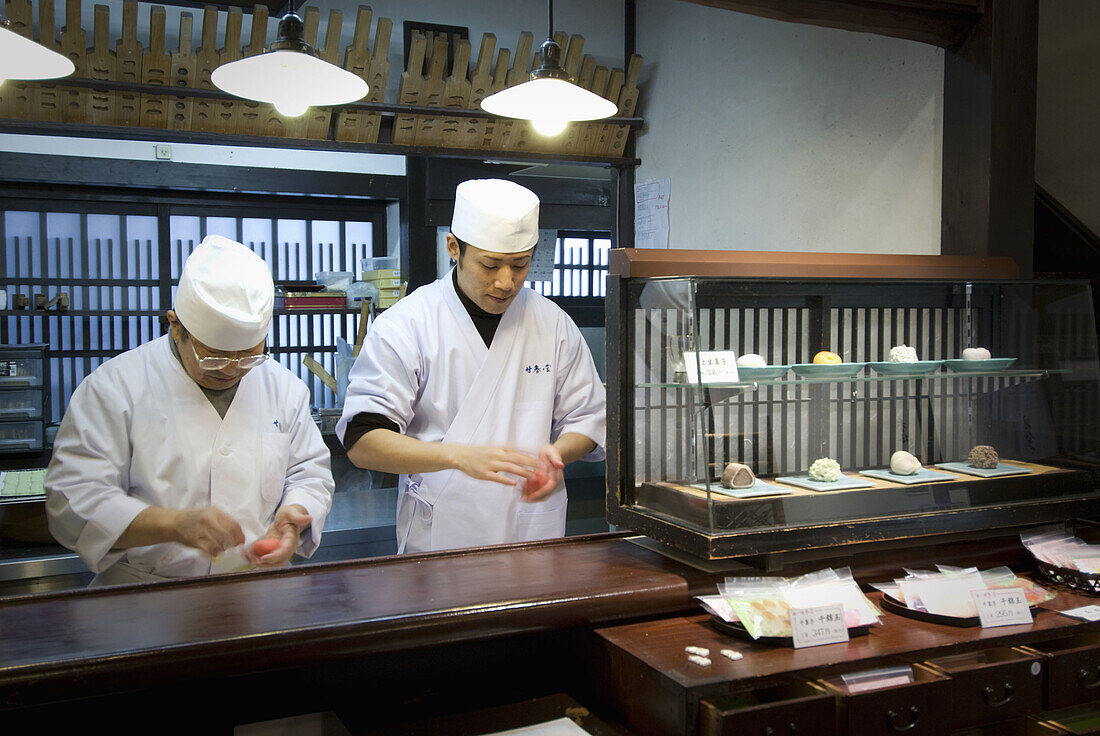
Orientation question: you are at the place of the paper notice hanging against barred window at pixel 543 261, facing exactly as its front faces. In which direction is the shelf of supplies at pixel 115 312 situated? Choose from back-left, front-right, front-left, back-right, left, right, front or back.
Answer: right

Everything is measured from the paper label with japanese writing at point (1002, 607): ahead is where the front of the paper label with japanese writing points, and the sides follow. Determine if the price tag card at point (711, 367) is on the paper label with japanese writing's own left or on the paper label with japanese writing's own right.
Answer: on the paper label with japanese writing's own right

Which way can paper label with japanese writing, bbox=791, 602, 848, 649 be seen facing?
toward the camera

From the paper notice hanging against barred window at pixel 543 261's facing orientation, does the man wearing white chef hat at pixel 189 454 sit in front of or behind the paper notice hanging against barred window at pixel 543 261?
in front

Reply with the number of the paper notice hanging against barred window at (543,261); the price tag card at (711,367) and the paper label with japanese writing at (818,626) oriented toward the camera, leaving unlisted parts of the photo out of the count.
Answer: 3

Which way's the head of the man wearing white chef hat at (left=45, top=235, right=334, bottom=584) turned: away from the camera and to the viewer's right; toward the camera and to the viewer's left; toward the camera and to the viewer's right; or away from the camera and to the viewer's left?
toward the camera and to the viewer's right

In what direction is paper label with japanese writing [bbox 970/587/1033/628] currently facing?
toward the camera

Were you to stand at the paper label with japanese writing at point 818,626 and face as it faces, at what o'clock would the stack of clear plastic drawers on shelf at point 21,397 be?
The stack of clear plastic drawers on shelf is roughly at 4 o'clock from the paper label with japanese writing.

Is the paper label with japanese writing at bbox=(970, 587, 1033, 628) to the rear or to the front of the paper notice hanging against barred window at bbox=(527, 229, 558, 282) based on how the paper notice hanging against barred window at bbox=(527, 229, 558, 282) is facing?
to the front

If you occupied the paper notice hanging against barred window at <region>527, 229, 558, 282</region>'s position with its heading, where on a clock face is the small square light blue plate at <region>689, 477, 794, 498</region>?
The small square light blue plate is roughly at 12 o'clock from the paper notice hanging against barred window.
